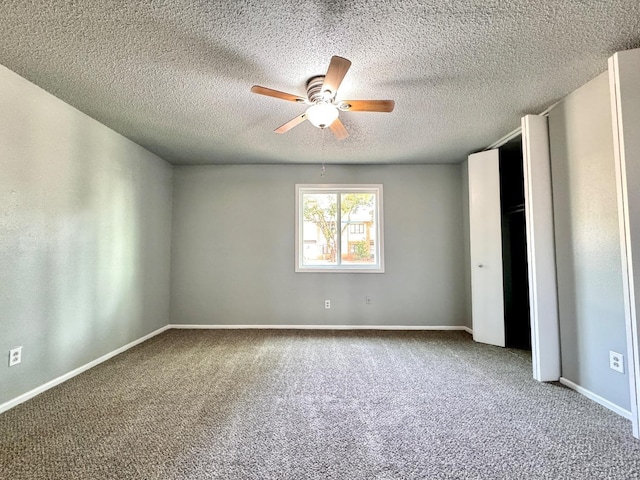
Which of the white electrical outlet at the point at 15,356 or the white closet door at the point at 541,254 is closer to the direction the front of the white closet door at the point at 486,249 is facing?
the white electrical outlet

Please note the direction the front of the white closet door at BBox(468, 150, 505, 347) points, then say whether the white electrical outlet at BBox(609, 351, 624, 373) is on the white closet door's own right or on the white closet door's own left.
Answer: on the white closet door's own left

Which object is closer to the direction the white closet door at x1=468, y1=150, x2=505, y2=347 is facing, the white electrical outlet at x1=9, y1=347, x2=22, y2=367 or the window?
the white electrical outlet

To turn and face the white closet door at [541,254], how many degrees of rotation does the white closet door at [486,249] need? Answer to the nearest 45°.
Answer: approximately 90° to its left

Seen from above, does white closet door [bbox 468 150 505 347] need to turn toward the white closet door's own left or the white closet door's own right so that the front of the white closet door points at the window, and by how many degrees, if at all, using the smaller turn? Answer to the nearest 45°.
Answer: approximately 45° to the white closet door's own right

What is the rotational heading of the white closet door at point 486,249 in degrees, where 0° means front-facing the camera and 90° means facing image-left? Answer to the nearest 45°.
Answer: approximately 45°

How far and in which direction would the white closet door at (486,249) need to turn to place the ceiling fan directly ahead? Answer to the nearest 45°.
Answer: approximately 45° to its left
